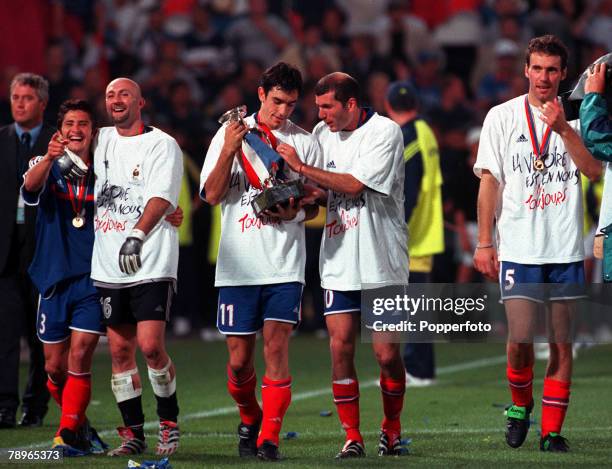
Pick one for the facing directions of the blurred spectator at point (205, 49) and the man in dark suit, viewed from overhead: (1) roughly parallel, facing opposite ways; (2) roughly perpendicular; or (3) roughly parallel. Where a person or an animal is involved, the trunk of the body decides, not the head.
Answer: roughly parallel

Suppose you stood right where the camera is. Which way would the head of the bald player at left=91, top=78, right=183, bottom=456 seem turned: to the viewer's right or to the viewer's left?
to the viewer's left

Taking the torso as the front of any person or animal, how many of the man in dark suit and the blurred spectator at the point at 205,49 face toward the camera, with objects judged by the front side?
2

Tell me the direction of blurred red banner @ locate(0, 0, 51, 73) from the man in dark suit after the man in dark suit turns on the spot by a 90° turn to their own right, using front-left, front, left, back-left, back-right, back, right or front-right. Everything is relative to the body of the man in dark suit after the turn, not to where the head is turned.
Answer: right

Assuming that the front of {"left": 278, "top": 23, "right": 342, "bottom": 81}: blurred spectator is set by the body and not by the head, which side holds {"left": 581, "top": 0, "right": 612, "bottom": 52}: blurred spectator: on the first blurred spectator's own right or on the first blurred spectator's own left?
on the first blurred spectator's own left

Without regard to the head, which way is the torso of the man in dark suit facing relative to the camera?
toward the camera

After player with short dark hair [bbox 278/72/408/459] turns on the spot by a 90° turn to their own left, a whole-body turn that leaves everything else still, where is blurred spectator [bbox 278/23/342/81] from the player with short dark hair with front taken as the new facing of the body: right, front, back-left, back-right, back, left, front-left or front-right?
back-left

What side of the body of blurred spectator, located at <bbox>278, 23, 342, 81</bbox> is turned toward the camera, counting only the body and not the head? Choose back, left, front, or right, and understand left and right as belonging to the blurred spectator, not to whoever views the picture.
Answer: front

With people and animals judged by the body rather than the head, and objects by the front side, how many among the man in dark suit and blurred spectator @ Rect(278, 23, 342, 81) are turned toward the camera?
2

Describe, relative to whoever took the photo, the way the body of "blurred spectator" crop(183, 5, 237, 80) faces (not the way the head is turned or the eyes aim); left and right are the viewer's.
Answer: facing the viewer

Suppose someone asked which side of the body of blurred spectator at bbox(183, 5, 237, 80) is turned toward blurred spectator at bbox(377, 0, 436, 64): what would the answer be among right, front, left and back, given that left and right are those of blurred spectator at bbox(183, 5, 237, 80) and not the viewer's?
left

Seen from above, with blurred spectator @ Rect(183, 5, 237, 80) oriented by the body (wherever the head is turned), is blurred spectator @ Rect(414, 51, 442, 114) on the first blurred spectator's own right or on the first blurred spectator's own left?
on the first blurred spectator's own left

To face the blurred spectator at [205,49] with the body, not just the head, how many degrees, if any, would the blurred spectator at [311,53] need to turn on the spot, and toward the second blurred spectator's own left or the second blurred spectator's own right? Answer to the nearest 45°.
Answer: approximately 90° to the second blurred spectator's own right

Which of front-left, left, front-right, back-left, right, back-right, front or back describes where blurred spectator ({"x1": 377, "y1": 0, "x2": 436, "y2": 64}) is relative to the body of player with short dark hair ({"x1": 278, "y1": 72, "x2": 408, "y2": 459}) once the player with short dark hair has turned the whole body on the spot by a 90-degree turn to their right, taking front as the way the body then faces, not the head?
front-right

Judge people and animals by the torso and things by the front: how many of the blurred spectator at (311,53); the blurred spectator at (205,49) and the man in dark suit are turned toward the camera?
3

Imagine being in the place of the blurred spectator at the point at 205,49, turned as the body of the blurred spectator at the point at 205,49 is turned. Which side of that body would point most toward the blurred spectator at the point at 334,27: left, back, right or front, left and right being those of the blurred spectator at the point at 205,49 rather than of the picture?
left

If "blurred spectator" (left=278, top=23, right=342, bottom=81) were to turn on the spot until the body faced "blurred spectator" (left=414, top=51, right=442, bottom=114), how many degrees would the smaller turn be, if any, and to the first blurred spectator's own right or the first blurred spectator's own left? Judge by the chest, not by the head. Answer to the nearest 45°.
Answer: approximately 90° to the first blurred spectator's own left
